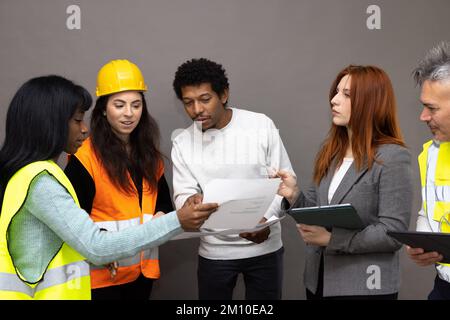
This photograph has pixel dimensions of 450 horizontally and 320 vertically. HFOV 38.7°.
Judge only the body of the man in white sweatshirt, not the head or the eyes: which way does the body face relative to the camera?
toward the camera

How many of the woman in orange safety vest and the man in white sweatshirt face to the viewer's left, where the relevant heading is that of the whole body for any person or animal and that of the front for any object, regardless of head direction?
0

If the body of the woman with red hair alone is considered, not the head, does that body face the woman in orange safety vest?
no

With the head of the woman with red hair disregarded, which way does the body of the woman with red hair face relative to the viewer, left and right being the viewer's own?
facing the viewer and to the left of the viewer

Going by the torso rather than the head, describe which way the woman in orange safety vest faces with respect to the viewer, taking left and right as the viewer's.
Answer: facing the viewer and to the right of the viewer
